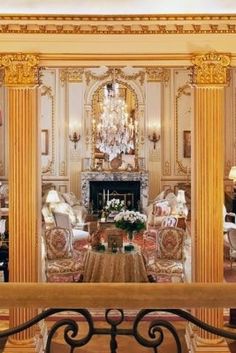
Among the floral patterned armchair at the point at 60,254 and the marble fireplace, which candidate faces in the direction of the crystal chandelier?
the marble fireplace

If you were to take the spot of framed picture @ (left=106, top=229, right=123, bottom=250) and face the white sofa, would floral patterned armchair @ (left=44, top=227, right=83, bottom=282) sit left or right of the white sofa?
left

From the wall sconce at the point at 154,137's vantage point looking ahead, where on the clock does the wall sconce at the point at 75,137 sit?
the wall sconce at the point at 75,137 is roughly at 3 o'clock from the wall sconce at the point at 154,137.

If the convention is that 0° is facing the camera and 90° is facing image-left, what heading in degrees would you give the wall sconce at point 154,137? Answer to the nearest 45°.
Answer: approximately 0°

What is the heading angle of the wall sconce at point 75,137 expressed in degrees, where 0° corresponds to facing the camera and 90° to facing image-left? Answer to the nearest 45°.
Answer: approximately 0°

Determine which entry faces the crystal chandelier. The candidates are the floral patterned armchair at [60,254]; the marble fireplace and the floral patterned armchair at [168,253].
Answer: the marble fireplace

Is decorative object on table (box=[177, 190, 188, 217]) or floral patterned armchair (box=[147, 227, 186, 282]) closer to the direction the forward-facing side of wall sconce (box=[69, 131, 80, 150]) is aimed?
the floral patterned armchair

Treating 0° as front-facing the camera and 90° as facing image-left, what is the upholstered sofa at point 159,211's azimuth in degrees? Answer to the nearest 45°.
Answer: approximately 45°

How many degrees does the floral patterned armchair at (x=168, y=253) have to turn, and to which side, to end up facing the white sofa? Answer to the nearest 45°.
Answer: approximately 90° to its right

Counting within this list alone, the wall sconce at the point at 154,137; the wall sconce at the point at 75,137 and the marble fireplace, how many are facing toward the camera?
3

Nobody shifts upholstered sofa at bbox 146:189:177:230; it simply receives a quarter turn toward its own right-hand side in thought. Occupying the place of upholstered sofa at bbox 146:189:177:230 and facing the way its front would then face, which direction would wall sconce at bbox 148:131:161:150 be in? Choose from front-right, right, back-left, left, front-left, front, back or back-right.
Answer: front-right
